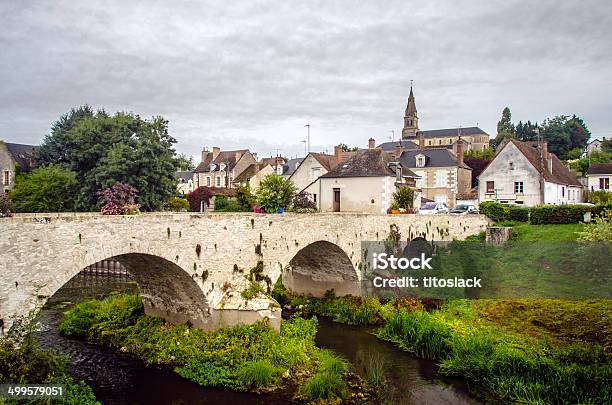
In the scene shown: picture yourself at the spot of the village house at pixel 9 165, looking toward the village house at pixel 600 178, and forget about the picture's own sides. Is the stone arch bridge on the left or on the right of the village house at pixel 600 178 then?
right

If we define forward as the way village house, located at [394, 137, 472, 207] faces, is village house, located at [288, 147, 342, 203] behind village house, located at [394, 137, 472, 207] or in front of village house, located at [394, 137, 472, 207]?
in front

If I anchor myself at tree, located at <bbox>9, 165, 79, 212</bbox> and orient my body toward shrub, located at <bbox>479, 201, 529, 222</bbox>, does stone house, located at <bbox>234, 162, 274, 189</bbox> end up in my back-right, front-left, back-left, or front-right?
front-left

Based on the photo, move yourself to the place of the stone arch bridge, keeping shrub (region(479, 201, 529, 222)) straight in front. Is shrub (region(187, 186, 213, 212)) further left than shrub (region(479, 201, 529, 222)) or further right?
left

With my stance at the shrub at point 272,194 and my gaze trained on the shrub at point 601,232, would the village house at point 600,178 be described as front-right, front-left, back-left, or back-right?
front-left

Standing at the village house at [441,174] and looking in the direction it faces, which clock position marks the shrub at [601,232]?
The shrub is roughly at 10 o'clock from the village house.

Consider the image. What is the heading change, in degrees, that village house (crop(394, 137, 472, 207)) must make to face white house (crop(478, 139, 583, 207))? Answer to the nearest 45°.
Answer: approximately 90° to its left

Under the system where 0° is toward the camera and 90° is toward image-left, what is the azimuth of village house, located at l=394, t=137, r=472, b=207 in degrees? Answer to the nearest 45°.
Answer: approximately 45°

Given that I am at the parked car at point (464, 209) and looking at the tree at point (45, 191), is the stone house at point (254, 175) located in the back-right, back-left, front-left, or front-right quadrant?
front-right
